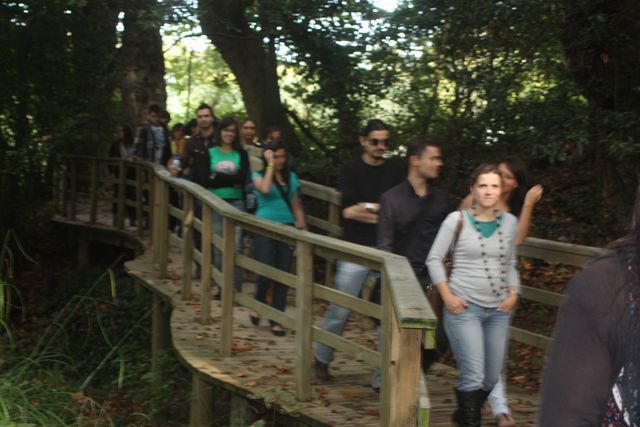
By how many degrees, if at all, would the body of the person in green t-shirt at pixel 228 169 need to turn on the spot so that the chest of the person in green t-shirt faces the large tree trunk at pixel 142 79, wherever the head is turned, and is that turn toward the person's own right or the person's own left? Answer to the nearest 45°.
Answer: approximately 180°

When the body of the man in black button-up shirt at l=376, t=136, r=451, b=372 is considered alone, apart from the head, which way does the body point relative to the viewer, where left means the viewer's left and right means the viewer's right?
facing the viewer and to the right of the viewer

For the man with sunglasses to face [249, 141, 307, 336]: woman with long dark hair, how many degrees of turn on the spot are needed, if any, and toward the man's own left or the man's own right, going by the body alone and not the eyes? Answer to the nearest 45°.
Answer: approximately 135° to the man's own right

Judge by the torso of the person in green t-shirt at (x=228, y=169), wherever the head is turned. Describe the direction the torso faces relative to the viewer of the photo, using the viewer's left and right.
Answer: facing the viewer

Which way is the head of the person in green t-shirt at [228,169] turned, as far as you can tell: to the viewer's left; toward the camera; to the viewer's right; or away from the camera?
toward the camera

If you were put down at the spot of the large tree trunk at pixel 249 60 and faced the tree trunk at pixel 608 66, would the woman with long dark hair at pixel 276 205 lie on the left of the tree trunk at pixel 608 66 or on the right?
right

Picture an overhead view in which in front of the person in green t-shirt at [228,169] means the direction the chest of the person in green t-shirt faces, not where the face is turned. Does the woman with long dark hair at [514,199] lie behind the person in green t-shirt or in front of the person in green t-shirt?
in front

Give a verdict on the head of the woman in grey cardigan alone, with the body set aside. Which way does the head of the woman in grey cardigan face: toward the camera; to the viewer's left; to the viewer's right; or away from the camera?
toward the camera

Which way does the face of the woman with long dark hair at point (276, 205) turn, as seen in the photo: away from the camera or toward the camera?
toward the camera

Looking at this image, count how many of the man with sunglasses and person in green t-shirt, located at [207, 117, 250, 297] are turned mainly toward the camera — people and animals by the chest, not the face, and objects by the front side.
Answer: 2

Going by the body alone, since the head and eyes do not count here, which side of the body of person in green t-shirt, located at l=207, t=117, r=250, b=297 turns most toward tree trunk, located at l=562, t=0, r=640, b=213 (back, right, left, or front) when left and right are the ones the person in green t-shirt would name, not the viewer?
left

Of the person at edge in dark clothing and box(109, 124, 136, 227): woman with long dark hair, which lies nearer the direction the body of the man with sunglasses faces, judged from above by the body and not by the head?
the person at edge in dark clothing

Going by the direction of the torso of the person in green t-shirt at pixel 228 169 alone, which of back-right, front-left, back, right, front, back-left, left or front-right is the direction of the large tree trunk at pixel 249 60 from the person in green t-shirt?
back
